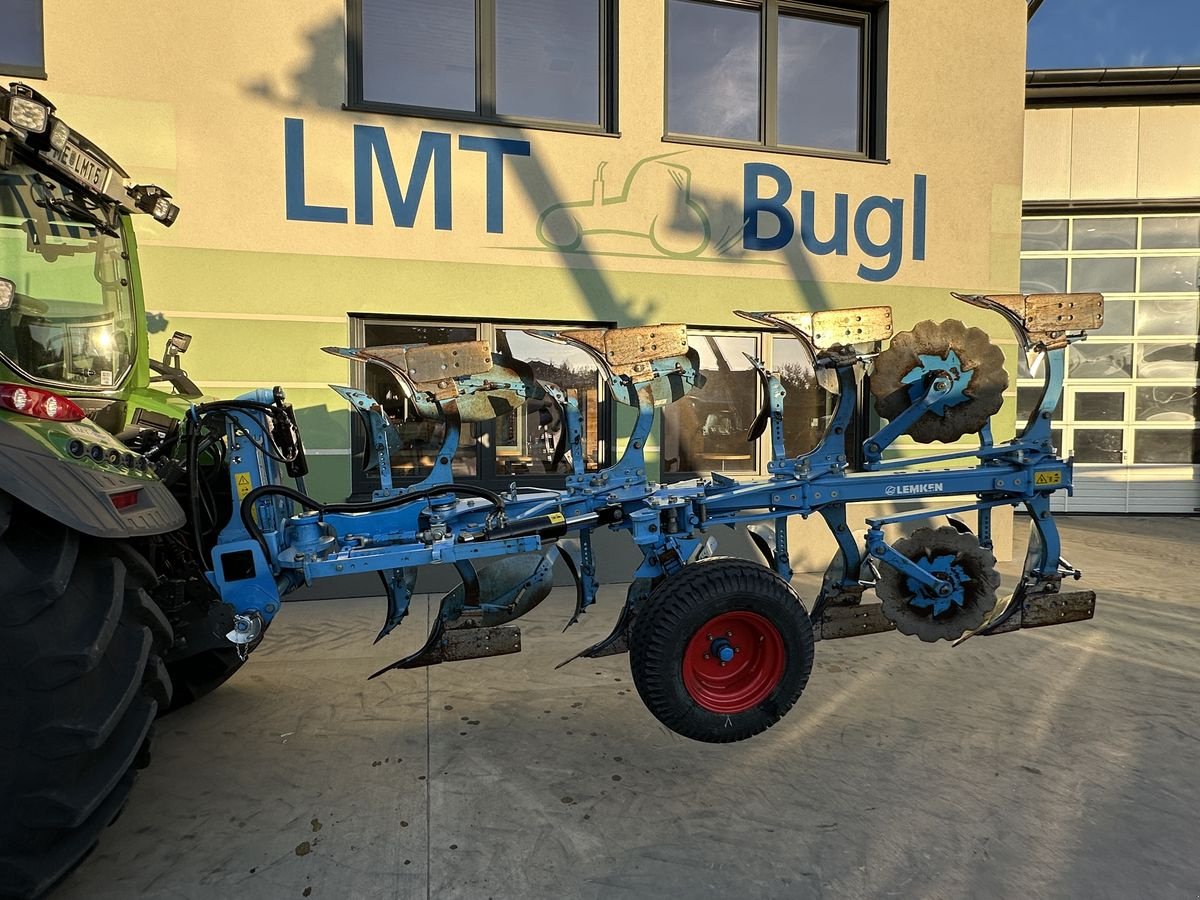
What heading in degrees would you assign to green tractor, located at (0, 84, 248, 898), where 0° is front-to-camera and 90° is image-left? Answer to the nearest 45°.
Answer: approximately 135°
